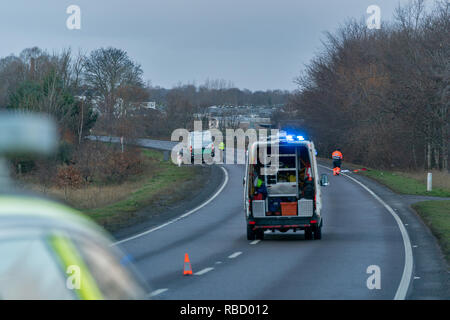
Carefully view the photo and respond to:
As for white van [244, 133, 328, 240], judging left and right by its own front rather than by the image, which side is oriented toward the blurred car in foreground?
back

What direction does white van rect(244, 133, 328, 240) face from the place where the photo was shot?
facing away from the viewer
